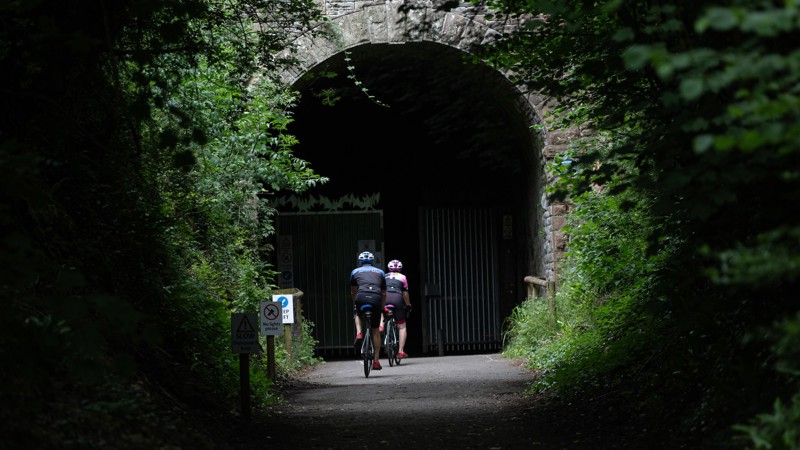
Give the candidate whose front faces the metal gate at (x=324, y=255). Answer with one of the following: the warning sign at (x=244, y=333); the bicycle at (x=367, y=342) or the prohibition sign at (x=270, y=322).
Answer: the bicycle

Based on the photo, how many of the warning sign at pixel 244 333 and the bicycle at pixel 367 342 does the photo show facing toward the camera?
1

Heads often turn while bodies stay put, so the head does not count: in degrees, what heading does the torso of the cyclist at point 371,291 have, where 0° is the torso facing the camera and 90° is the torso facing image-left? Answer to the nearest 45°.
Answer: approximately 180°

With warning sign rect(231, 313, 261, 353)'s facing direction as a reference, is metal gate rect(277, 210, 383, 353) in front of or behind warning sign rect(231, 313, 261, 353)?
behind

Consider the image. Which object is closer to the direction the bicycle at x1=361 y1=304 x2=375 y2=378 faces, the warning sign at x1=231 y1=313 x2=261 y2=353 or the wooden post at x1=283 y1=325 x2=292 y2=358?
the wooden post

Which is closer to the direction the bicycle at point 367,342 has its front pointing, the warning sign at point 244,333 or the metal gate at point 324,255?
the metal gate

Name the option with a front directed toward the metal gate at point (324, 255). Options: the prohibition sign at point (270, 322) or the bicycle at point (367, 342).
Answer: the bicycle

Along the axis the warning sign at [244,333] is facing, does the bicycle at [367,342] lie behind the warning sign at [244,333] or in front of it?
behind

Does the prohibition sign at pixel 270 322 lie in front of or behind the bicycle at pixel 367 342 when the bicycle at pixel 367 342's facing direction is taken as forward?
behind

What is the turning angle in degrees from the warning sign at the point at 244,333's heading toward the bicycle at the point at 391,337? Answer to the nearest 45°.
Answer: approximately 180°

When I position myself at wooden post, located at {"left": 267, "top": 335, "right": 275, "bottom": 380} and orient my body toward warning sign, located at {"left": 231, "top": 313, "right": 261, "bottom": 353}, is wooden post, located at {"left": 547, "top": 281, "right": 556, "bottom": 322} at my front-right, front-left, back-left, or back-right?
back-left

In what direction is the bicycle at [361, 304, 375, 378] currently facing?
away from the camera

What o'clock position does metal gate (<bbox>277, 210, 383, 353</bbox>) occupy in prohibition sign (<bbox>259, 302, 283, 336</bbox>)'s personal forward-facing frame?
The metal gate is roughly at 6 o'clock from the prohibition sign.

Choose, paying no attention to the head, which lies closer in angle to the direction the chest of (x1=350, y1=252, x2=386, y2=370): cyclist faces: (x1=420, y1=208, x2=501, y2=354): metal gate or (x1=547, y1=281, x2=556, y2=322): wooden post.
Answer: the metal gate
